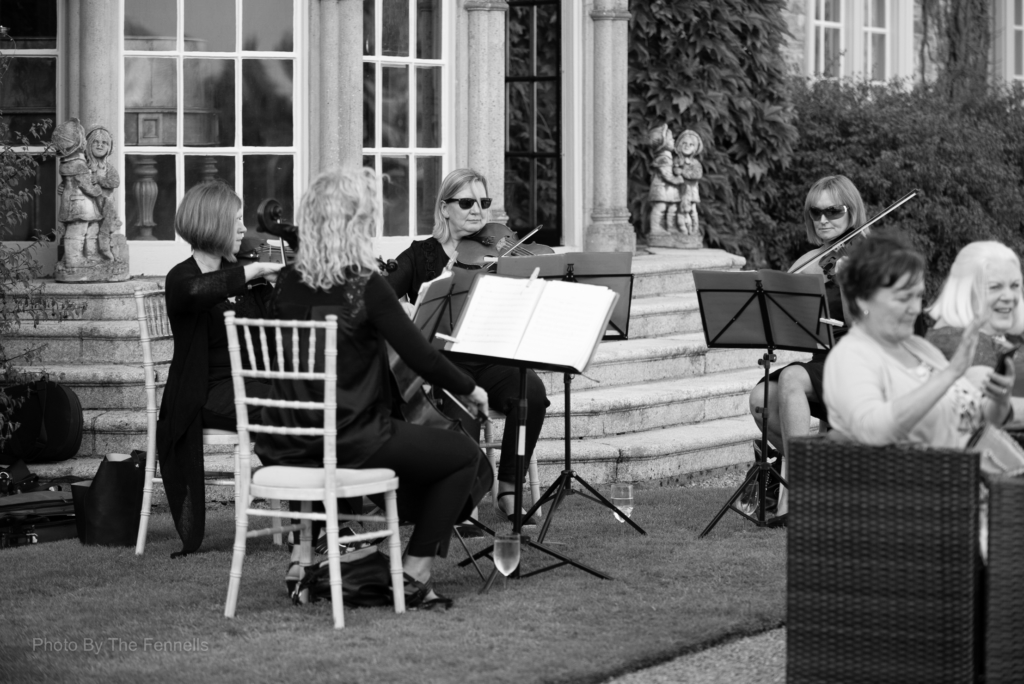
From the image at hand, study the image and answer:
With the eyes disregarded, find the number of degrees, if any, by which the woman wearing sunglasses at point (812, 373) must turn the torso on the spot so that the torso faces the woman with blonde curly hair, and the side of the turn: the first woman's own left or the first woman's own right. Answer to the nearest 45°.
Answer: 0° — they already face them

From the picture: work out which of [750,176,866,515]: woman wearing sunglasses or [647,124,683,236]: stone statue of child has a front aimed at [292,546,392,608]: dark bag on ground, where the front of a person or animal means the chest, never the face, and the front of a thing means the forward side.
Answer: the woman wearing sunglasses

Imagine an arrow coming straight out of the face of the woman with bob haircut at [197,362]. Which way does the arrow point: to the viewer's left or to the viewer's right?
to the viewer's right

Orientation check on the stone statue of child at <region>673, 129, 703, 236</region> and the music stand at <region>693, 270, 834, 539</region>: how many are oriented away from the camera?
1

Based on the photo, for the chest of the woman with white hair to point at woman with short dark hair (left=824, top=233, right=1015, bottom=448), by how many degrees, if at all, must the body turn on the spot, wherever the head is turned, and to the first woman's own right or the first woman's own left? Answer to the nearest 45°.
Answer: approximately 45° to the first woman's own right

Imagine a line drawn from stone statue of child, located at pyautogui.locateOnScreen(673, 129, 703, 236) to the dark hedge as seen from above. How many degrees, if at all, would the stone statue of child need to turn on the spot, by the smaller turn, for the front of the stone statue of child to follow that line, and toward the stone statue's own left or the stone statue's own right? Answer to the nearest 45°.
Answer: approximately 135° to the stone statue's own left

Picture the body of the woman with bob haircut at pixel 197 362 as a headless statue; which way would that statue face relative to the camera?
to the viewer's right
